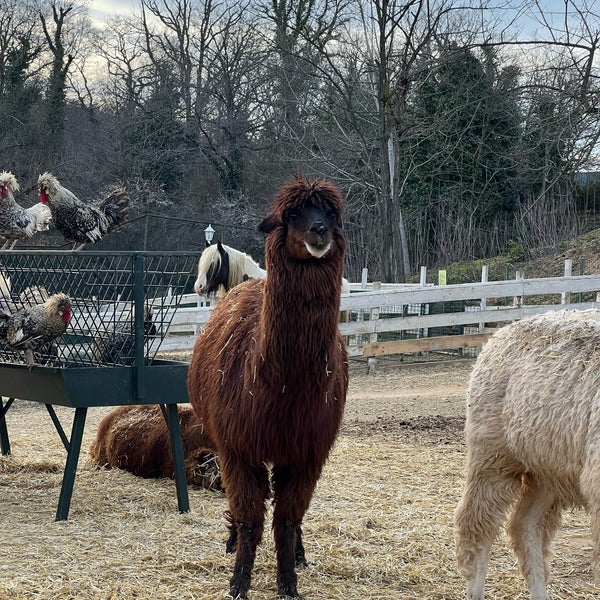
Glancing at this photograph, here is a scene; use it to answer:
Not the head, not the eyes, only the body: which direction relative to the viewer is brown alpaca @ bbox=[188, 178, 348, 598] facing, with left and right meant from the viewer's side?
facing the viewer

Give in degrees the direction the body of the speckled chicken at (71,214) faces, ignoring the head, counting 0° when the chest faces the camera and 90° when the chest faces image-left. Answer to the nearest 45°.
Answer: approximately 90°

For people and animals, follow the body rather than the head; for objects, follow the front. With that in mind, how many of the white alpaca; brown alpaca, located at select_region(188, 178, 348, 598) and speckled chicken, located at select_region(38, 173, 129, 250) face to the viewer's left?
1

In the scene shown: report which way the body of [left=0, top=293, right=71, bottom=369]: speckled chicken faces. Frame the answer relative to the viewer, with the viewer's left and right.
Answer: facing to the right of the viewer

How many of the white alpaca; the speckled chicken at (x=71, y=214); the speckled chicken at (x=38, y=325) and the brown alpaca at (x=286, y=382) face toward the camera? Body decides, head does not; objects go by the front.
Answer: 1

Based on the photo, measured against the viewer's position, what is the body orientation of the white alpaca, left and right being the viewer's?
facing to the right of the viewer

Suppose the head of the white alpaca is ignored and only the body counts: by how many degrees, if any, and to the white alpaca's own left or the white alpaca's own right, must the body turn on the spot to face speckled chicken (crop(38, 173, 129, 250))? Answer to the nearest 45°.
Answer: approximately 135° to the white alpaca's own left

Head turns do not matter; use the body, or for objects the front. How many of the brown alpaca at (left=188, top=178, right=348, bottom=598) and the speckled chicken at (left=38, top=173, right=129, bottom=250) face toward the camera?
1

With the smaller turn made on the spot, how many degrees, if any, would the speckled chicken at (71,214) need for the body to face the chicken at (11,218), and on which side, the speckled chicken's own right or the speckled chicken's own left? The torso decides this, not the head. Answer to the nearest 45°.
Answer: approximately 45° to the speckled chicken's own right

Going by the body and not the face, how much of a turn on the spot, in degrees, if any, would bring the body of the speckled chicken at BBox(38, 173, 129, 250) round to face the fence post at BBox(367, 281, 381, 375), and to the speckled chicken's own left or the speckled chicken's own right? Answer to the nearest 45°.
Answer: approximately 135° to the speckled chicken's own right

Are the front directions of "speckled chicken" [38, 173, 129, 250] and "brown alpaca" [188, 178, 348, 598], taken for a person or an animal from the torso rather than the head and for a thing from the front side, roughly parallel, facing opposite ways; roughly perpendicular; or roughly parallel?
roughly perpendicular

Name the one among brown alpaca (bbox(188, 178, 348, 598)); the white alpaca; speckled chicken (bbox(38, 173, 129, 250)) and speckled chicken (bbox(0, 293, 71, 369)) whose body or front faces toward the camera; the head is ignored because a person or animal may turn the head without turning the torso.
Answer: the brown alpaca
